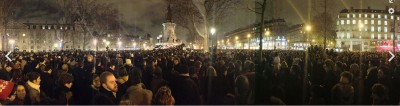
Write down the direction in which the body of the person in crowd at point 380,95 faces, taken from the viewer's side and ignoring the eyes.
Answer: away from the camera
